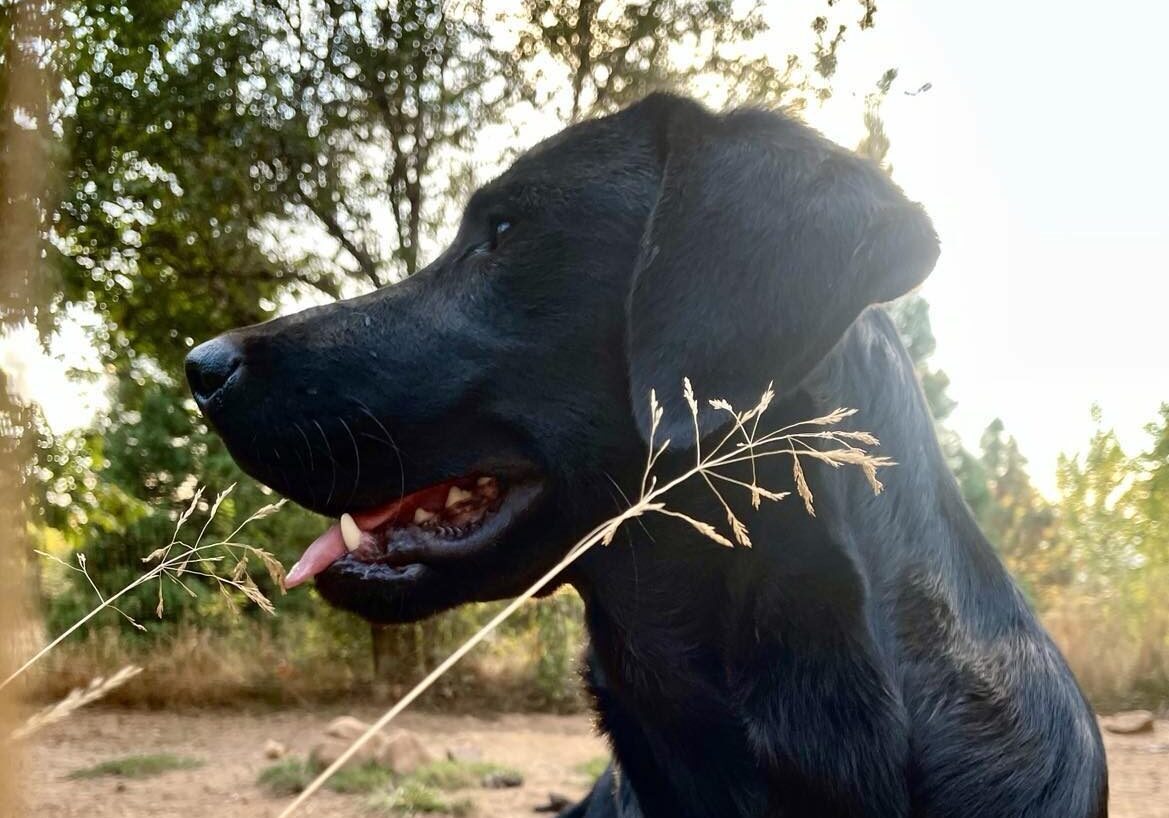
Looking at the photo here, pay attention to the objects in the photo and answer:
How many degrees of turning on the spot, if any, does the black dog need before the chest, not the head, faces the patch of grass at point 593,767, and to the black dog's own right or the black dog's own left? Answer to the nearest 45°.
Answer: approximately 90° to the black dog's own right

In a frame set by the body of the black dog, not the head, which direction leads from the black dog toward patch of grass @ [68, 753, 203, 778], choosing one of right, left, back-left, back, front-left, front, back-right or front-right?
front-right

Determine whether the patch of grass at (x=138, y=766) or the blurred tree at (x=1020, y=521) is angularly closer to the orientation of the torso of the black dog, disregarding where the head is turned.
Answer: the patch of grass

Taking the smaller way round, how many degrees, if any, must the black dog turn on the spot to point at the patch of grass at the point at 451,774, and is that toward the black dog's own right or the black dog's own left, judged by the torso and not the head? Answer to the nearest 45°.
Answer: approximately 90° to the black dog's own right

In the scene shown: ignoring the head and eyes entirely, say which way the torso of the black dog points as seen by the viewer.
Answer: to the viewer's left

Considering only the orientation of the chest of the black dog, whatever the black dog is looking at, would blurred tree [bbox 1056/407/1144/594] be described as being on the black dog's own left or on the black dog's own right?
on the black dog's own right

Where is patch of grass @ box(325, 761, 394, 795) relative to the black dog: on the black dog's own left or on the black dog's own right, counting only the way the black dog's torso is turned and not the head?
on the black dog's own right
